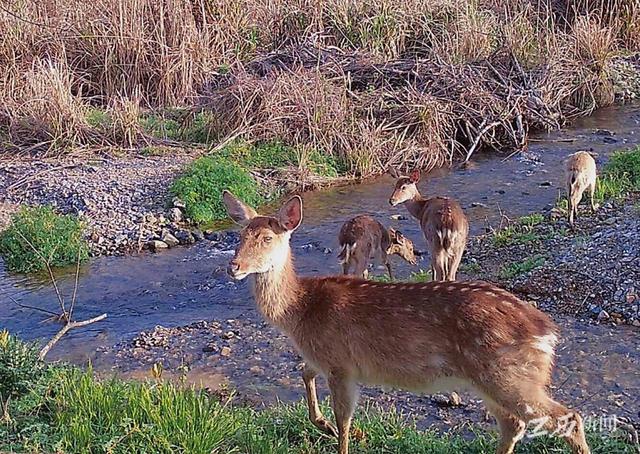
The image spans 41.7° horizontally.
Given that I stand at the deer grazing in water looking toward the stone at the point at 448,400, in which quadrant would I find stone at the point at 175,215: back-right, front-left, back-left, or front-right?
back-right

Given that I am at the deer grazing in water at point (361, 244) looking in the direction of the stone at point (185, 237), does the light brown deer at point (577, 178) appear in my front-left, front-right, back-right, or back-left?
back-right

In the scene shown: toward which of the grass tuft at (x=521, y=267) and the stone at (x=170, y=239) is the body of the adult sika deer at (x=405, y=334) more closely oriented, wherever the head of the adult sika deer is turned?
the stone

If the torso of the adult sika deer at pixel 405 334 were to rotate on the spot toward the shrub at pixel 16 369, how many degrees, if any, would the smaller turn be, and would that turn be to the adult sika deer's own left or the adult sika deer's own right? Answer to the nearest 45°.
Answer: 0° — it already faces it

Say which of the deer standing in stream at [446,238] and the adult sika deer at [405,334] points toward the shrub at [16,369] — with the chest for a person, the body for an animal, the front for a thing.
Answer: the adult sika deer

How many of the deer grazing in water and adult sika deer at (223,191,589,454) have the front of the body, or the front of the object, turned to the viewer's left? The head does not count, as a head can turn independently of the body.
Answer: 1

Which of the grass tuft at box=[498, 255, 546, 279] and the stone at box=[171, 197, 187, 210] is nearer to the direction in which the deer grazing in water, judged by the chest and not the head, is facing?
the grass tuft

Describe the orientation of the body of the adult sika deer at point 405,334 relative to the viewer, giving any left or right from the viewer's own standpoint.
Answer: facing to the left of the viewer

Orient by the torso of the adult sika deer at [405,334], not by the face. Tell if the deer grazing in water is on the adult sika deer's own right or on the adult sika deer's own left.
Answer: on the adult sika deer's own right

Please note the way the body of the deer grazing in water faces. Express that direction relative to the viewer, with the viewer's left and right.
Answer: facing away from the viewer and to the right of the viewer

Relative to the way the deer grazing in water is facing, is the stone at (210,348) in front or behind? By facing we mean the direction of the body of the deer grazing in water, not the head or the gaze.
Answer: behind

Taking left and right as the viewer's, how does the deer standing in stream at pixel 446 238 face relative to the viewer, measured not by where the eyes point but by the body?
facing away from the viewer and to the left of the viewer

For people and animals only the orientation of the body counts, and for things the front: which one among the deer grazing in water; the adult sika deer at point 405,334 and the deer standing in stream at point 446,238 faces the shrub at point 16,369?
the adult sika deer

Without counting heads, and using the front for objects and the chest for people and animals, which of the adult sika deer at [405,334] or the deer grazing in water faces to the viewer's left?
the adult sika deer

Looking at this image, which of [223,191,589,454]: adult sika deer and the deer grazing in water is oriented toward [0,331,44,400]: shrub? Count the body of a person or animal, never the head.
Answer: the adult sika deer

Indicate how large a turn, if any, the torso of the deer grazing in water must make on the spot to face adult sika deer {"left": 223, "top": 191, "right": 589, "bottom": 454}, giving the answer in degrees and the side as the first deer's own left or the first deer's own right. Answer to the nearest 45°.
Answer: approximately 135° to the first deer's own right
